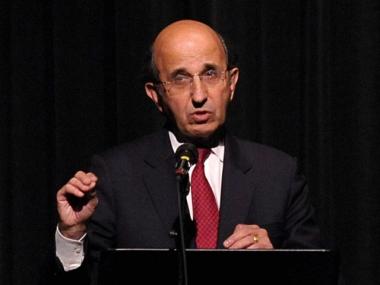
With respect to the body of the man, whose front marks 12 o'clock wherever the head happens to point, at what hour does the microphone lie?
The microphone is roughly at 12 o'clock from the man.

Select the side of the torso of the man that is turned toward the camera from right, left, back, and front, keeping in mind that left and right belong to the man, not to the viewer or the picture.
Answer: front

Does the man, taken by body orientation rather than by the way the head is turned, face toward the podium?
yes
